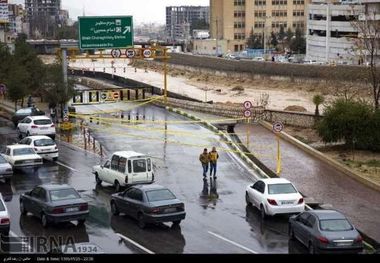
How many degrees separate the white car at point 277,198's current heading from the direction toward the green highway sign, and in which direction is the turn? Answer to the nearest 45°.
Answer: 0° — it already faces it

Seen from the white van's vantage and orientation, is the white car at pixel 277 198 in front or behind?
behind

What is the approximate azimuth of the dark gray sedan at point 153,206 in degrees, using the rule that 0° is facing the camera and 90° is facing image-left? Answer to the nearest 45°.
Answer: approximately 135°

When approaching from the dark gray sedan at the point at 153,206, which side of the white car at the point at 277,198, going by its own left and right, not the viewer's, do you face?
left

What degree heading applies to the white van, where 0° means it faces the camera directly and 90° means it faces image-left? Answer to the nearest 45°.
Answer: approximately 135°

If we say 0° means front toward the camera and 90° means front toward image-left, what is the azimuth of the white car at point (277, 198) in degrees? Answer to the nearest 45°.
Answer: approximately 135°

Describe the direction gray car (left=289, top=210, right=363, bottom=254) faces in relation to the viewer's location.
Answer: facing away from the viewer and to the left of the viewer

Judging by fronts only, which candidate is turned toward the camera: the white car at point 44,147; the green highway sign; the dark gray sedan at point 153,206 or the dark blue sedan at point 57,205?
the green highway sign

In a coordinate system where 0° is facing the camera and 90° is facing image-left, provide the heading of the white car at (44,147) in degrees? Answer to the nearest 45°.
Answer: approximately 135°

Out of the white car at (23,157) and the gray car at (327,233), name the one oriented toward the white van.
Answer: the gray car
